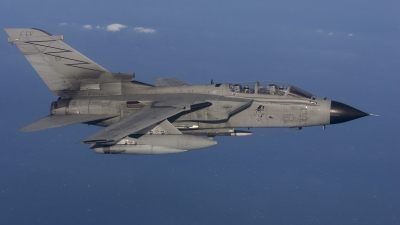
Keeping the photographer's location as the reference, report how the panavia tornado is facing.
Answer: facing to the right of the viewer
